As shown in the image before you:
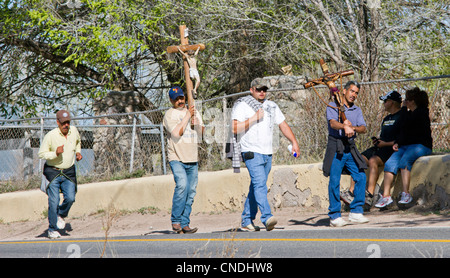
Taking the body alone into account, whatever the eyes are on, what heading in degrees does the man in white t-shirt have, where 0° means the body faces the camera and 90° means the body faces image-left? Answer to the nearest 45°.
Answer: approximately 315°

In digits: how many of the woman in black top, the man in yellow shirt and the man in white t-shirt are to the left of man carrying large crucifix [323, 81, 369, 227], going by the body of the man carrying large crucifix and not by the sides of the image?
1

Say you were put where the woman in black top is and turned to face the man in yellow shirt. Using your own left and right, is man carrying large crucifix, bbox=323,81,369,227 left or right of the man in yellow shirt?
left

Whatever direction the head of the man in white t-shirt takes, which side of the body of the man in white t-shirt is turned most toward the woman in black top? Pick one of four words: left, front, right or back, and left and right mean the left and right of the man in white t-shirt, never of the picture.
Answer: left

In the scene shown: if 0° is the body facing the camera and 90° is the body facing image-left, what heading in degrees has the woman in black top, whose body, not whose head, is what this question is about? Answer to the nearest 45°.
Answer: approximately 45°

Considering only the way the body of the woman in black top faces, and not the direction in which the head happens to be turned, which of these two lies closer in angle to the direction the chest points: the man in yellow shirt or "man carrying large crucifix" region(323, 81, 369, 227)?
the man carrying large crucifix

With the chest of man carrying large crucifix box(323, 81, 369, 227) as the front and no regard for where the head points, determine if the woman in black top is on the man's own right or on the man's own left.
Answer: on the man's own left
